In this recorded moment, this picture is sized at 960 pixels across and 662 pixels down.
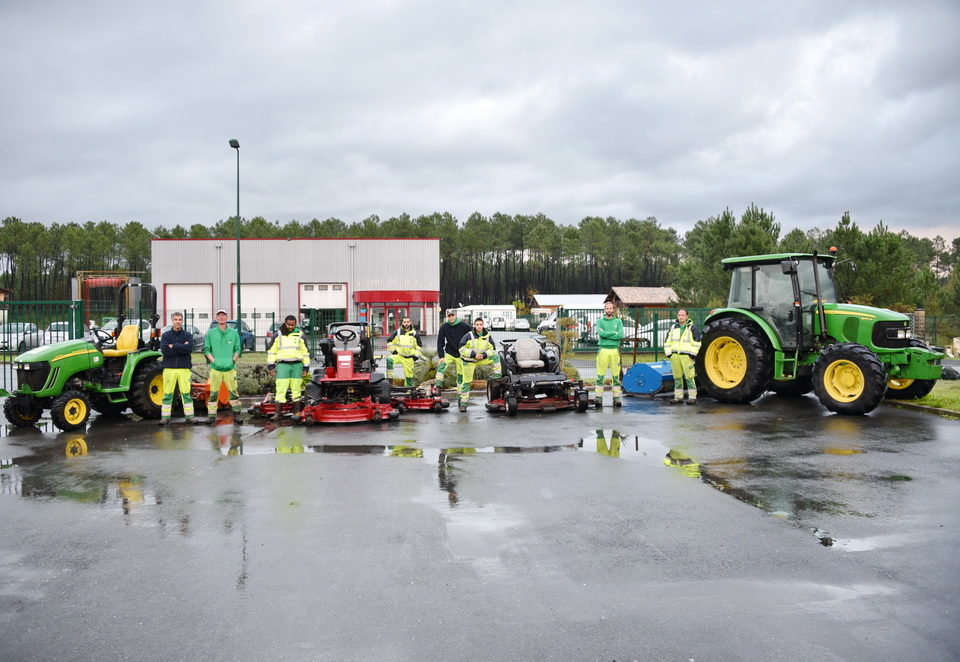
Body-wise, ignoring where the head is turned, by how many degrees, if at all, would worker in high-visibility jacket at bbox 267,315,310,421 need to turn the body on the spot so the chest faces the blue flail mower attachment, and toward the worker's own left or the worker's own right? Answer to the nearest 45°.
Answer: approximately 90° to the worker's own left

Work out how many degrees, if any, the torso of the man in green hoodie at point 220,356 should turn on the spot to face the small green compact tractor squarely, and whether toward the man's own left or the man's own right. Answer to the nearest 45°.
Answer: approximately 90° to the man's own right

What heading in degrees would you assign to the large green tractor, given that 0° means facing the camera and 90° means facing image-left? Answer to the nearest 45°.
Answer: approximately 315°

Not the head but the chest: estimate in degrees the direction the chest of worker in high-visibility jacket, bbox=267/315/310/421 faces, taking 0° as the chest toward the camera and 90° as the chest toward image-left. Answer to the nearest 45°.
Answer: approximately 0°

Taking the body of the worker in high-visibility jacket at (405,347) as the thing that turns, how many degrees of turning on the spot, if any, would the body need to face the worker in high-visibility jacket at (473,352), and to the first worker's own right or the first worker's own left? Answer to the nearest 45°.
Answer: approximately 45° to the first worker's own left

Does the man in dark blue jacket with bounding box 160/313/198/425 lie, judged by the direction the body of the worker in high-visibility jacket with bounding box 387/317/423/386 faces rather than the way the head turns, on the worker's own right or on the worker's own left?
on the worker's own right

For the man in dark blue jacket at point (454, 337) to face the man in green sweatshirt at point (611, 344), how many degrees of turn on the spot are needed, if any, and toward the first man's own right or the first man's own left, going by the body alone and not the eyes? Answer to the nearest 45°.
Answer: approximately 90° to the first man's own left

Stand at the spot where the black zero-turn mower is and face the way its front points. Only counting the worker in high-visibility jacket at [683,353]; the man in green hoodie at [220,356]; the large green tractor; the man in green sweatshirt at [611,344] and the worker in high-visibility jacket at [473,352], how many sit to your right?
2

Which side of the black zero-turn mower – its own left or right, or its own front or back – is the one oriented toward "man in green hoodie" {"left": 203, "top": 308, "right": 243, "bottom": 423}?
right

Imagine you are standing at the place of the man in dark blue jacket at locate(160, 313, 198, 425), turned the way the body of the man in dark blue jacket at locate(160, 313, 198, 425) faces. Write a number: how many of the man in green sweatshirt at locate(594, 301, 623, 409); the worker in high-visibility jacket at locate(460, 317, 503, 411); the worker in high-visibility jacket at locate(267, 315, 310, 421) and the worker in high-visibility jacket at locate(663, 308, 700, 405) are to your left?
4
